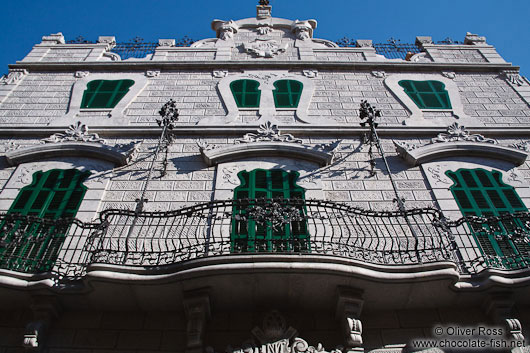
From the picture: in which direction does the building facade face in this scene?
toward the camera
